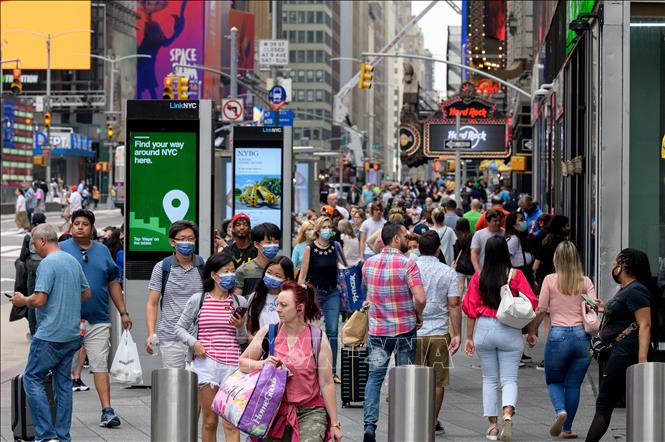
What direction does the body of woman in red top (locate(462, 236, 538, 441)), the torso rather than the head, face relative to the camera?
away from the camera

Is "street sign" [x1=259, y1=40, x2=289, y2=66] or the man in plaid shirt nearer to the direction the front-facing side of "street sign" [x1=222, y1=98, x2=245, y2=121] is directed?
the man in plaid shirt

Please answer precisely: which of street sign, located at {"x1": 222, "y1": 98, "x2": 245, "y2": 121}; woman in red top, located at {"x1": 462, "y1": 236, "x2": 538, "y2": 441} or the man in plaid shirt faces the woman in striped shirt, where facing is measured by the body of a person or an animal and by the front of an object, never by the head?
the street sign

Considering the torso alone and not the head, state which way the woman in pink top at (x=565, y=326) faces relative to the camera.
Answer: away from the camera

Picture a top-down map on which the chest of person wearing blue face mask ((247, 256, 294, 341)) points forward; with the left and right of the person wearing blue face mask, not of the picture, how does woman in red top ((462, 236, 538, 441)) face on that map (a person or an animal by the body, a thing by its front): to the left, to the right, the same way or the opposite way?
the opposite way

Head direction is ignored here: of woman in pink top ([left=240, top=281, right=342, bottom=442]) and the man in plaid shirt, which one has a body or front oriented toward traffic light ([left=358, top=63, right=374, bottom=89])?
the man in plaid shirt

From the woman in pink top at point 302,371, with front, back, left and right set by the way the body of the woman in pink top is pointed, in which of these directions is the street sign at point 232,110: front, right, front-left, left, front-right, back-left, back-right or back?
back-right

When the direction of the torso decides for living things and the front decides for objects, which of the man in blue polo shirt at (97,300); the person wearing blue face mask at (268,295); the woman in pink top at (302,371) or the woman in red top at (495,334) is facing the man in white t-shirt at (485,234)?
the woman in red top
